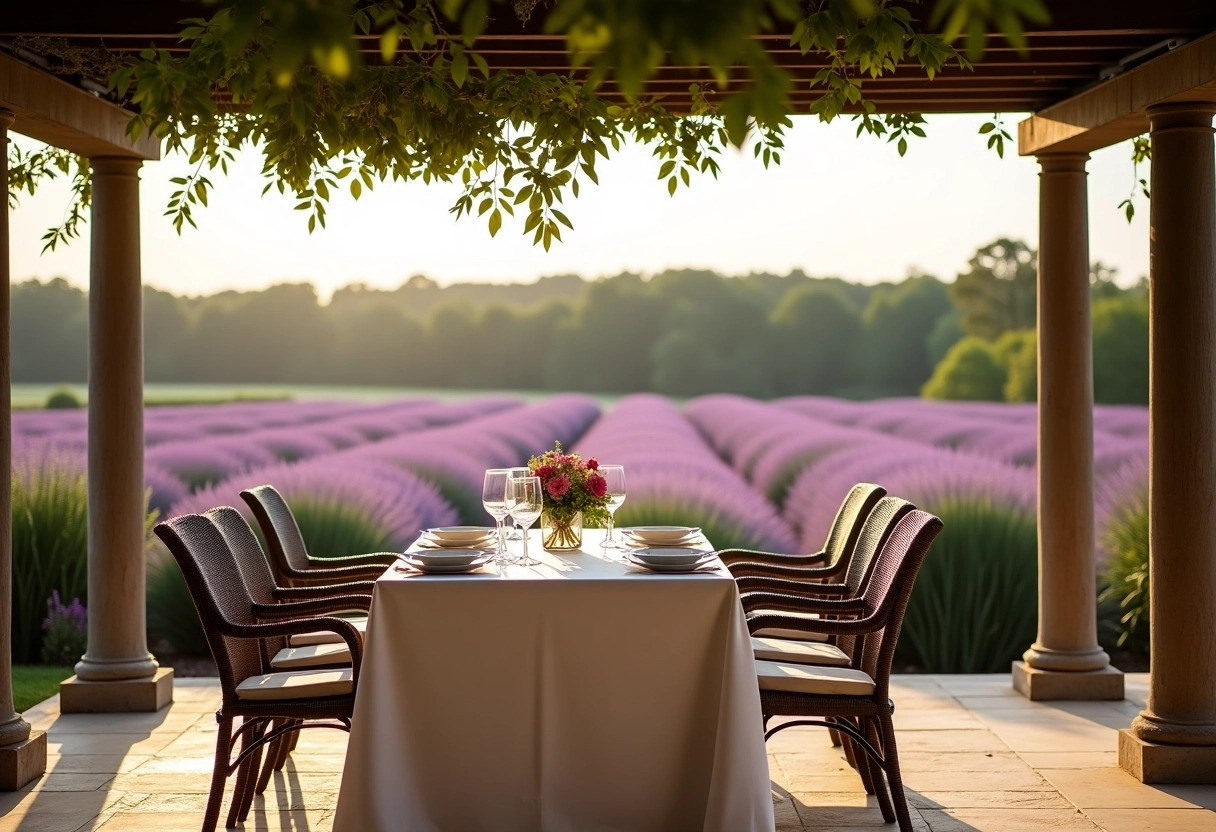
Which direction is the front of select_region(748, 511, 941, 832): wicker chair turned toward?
to the viewer's left

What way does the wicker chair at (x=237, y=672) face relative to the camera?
to the viewer's right

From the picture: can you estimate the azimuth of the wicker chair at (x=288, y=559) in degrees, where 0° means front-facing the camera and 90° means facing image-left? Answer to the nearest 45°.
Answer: approximately 270°

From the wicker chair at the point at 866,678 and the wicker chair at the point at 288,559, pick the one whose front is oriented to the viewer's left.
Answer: the wicker chair at the point at 866,678

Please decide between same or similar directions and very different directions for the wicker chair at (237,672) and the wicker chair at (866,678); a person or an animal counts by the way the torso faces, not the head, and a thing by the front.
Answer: very different directions

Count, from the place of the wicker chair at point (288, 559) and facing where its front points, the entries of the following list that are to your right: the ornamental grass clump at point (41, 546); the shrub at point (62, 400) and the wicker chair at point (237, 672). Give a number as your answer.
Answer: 1

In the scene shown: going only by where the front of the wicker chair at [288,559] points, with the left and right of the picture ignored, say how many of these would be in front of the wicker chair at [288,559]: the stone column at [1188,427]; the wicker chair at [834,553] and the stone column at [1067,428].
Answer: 3

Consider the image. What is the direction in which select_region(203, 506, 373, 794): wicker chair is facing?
to the viewer's right

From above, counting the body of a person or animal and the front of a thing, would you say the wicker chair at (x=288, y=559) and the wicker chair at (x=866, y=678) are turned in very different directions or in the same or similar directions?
very different directions
